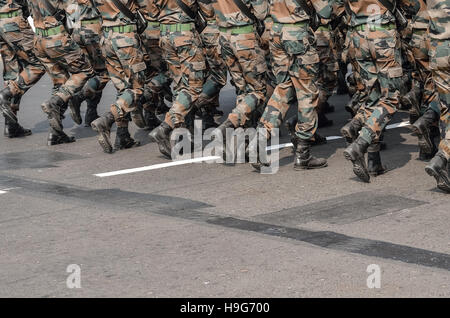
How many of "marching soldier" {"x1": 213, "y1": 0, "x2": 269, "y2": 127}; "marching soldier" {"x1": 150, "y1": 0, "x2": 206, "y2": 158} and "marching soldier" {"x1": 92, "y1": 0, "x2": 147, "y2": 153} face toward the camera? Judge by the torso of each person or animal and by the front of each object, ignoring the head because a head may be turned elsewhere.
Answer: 0

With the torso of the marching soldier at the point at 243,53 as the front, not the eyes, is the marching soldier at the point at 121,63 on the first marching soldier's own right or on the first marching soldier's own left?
on the first marching soldier's own left
